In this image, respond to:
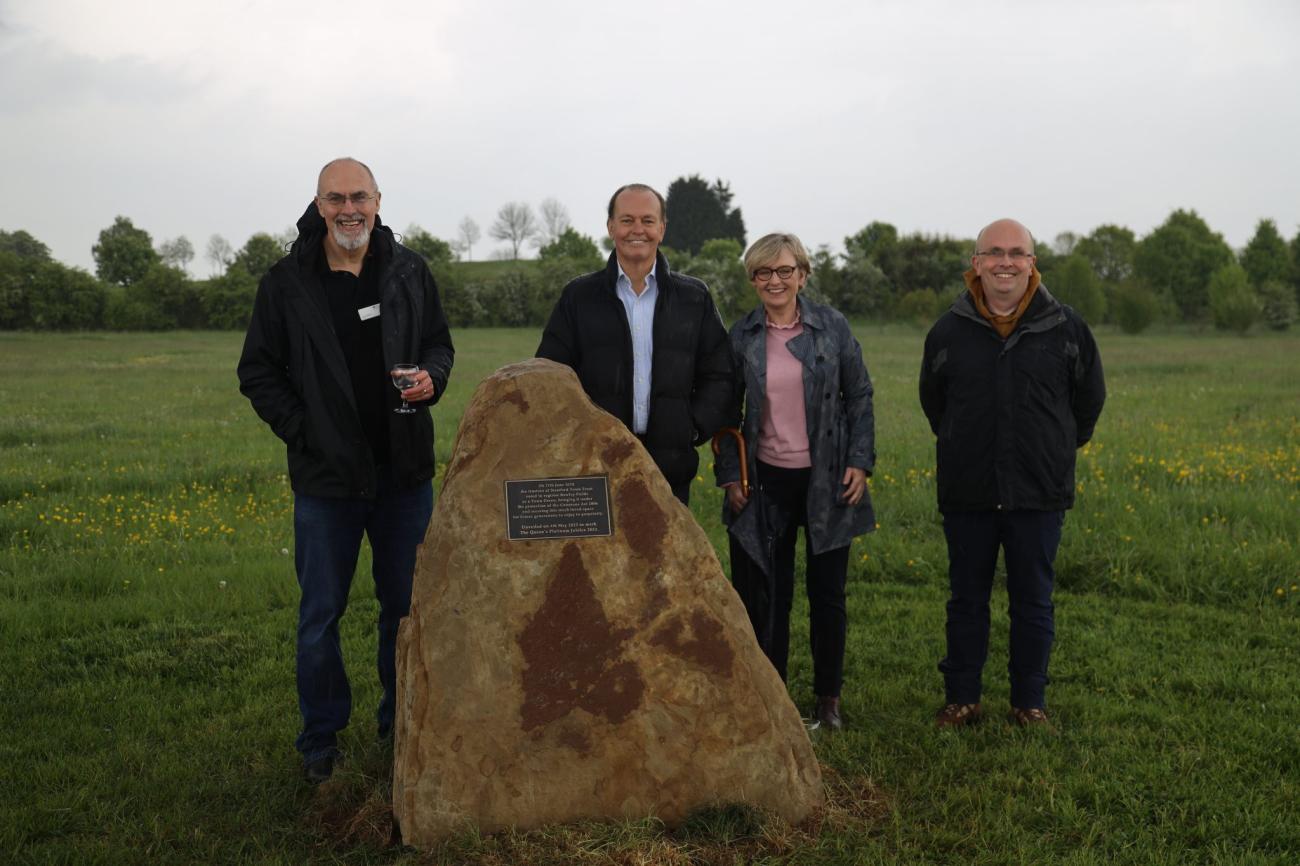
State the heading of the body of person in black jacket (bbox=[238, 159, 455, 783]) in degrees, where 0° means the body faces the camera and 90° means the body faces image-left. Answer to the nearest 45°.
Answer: approximately 0°

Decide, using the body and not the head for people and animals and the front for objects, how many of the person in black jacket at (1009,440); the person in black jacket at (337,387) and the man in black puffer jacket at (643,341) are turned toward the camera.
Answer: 3

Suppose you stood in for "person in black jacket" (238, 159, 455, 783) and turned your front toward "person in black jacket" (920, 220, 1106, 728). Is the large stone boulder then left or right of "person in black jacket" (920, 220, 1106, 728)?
right

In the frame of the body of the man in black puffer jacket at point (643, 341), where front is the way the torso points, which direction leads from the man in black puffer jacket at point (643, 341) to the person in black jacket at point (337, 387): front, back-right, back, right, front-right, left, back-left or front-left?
right

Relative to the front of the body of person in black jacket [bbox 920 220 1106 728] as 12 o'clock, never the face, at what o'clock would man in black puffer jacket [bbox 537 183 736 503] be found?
man in black puffer jacket [bbox 537 183 736 503] is roughly at 2 o'clock from person in black jacket [bbox 920 220 1106 728].

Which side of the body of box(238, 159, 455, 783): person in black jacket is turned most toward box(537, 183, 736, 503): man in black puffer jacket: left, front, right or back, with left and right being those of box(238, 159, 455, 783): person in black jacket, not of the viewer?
left

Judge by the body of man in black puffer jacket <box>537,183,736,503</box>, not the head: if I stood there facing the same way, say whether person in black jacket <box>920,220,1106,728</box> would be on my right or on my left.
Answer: on my left

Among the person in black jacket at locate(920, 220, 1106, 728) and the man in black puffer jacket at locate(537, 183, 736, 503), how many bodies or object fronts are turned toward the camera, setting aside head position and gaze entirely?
2

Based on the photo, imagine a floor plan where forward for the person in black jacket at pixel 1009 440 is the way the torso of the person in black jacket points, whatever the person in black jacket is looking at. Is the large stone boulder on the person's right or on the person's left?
on the person's right

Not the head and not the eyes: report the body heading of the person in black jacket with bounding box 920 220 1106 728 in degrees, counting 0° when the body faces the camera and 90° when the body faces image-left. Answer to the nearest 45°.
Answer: approximately 0°
